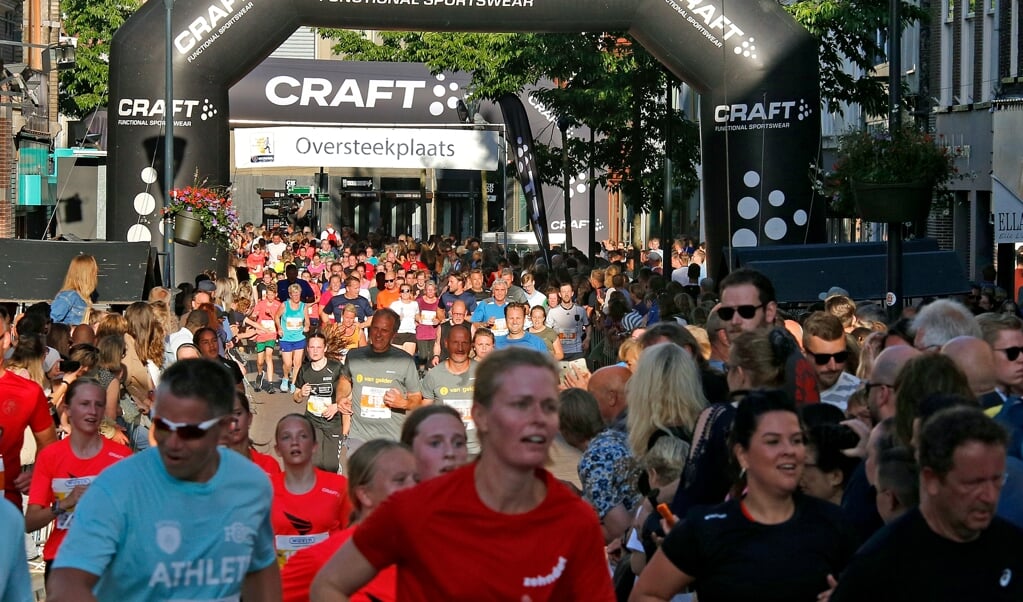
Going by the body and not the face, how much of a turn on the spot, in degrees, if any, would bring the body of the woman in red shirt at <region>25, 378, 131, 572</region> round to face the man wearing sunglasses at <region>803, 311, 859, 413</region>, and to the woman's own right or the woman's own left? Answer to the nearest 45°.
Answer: approximately 90° to the woman's own left

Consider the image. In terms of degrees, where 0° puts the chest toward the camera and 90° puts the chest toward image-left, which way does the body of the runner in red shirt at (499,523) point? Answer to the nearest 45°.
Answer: approximately 315°

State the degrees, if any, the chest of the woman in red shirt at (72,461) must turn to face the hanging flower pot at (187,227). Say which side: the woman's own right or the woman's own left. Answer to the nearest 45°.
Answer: approximately 180°

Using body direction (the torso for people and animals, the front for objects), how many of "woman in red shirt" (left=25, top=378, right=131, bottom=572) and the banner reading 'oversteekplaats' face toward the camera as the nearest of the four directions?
2

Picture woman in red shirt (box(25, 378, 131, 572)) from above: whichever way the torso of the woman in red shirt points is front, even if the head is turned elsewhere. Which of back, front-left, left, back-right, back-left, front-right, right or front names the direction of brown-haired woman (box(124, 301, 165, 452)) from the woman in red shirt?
back

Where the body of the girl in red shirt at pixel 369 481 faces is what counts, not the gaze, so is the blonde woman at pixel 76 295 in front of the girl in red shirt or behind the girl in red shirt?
behind

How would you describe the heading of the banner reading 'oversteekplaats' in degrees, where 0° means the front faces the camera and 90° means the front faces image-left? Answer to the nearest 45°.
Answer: approximately 0°

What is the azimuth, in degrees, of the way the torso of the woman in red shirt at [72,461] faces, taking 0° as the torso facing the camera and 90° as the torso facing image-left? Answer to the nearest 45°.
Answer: approximately 0°

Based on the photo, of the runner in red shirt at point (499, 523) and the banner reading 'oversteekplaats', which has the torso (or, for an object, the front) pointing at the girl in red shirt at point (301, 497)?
the banner reading 'oversteekplaats'

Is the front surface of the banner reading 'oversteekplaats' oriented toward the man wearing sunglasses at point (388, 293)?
yes

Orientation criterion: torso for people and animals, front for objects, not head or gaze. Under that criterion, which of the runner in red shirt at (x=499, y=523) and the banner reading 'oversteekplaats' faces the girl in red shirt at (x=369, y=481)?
the banner reading 'oversteekplaats'

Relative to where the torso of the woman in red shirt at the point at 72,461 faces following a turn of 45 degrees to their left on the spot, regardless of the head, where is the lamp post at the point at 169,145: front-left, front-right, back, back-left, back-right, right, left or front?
back-left
